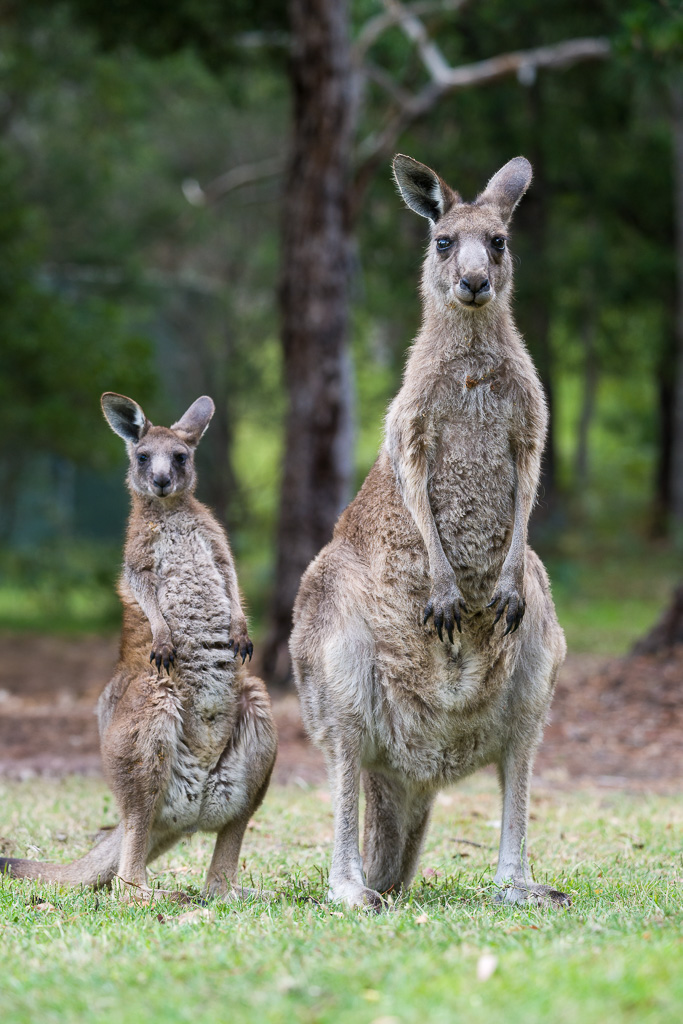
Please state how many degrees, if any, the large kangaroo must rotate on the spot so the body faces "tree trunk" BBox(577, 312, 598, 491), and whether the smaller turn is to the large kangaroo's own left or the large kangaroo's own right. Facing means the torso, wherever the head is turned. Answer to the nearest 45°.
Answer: approximately 180°

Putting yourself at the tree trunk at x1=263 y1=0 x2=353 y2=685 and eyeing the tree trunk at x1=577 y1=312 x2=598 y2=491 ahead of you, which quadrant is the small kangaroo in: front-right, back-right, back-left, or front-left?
back-right

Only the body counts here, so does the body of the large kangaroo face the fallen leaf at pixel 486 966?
yes

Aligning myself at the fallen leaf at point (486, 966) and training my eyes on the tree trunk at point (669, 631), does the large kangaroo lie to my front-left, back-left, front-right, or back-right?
front-left

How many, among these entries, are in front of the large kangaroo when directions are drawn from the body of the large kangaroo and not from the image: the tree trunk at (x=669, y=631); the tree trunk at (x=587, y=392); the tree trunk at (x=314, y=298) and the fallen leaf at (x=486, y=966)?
1

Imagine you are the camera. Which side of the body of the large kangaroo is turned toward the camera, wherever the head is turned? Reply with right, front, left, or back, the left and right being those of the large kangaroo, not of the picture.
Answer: front

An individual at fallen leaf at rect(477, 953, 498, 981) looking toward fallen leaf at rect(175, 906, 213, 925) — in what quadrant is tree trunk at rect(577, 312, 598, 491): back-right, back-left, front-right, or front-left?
front-right

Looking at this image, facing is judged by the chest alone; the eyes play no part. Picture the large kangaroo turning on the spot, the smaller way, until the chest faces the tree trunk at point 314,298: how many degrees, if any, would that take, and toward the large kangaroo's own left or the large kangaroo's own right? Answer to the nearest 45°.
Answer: approximately 180°

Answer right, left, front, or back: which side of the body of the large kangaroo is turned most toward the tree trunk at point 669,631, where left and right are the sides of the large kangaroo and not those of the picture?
back

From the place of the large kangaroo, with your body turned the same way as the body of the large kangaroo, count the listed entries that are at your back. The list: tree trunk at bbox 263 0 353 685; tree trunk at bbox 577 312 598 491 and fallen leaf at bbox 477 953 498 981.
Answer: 2
